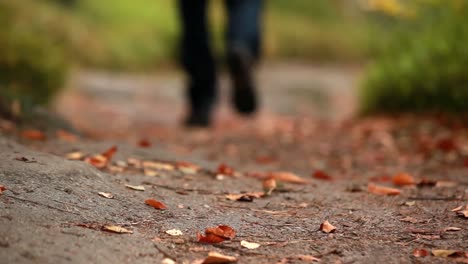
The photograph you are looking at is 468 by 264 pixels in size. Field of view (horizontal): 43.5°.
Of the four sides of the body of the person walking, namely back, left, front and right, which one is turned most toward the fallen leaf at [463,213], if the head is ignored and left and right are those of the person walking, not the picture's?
back

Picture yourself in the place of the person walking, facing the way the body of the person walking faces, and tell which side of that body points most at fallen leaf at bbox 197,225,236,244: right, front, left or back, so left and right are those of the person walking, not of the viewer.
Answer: back

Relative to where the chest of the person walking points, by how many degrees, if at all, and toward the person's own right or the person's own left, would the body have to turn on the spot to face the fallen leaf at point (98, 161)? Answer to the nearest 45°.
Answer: approximately 180°

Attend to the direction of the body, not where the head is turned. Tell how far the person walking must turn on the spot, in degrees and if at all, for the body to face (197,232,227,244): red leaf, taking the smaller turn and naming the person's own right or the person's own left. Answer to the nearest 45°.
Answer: approximately 180°

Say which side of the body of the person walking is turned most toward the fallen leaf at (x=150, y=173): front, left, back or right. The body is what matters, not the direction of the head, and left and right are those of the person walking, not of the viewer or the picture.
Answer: back

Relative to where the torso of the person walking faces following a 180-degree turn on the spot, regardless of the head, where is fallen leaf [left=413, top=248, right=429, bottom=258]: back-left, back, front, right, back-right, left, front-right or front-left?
front

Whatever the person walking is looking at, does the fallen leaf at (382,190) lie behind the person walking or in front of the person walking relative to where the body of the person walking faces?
behind

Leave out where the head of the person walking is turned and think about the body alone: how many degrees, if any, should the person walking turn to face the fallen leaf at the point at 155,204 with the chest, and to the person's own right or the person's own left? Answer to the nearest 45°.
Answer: approximately 180°

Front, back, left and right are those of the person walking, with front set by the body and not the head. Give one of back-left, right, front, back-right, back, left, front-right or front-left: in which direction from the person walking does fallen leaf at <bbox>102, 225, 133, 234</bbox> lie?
back

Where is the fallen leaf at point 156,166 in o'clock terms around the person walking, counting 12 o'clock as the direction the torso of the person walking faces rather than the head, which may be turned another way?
The fallen leaf is roughly at 6 o'clock from the person walking.

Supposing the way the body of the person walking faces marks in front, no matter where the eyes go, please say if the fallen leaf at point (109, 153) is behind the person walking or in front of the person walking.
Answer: behind

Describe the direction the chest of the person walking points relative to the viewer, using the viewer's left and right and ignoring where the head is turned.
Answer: facing away from the viewer

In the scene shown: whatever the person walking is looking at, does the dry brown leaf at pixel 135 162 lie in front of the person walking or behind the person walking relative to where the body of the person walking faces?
behind

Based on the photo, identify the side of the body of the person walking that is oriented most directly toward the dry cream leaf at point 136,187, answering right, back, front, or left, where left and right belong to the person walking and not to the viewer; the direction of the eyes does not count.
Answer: back

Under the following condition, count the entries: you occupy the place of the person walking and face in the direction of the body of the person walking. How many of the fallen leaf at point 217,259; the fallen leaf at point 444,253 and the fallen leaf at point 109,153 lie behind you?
3

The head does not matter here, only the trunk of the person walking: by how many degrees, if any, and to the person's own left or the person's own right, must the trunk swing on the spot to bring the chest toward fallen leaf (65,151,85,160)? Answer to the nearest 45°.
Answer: approximately 180°
